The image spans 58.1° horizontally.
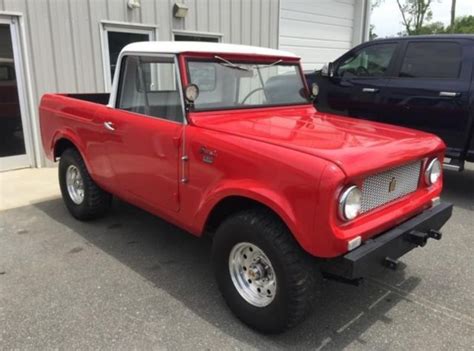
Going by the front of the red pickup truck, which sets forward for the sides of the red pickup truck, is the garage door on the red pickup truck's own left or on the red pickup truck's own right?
on the red pickup truck's own left

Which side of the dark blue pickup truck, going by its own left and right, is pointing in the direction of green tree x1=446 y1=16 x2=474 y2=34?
right

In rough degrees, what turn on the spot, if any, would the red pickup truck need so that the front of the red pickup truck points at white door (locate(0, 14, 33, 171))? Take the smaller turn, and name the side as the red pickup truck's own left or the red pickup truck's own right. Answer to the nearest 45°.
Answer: approximately 180°

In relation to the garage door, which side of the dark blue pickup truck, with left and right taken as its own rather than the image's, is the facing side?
right

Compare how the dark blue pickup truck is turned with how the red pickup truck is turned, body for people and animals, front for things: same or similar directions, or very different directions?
very different directions

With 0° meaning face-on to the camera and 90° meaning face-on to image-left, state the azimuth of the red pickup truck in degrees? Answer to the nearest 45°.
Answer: approximately 315°

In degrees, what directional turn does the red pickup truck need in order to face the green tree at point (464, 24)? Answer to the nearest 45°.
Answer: approximately 90° to its left

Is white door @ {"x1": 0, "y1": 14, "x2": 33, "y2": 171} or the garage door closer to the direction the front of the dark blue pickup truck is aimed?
the white door

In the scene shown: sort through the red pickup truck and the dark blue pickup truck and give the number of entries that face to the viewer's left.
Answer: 1

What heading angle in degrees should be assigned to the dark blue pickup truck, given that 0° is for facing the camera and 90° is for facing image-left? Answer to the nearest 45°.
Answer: approximately 90°

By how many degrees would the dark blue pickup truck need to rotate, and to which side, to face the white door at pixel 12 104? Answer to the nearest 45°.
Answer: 0° — it already faces it

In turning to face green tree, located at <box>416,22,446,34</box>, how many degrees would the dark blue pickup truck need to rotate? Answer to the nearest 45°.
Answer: approximately 90° to its right
